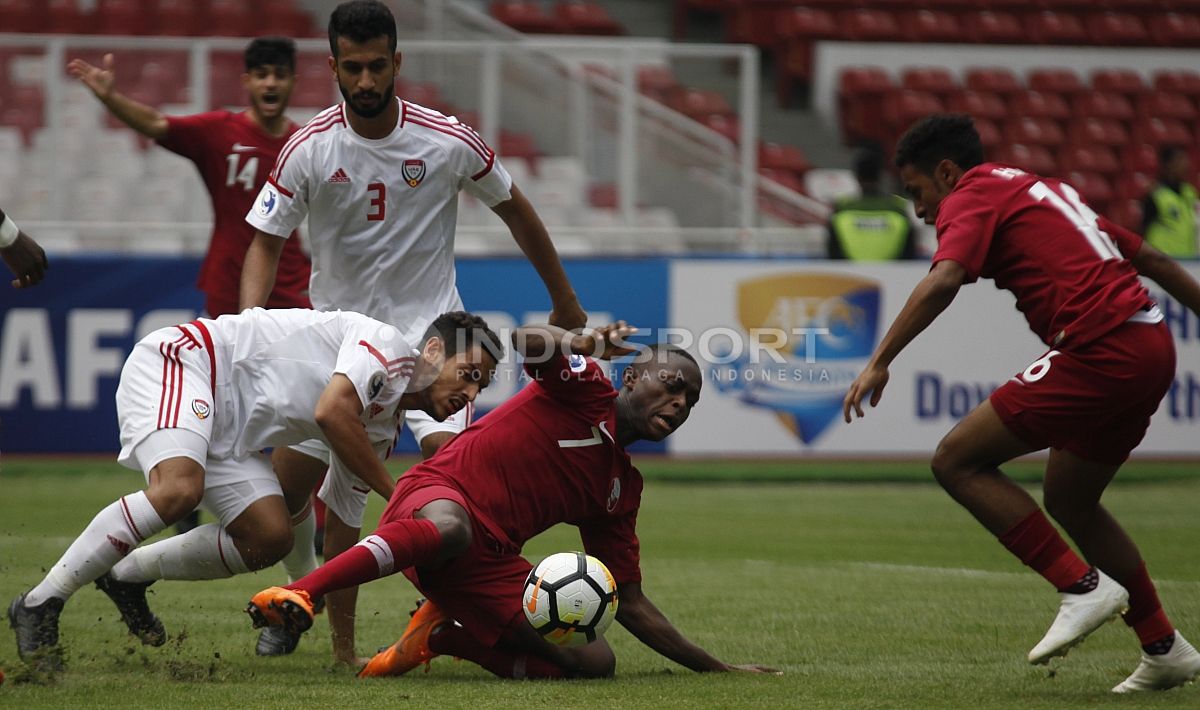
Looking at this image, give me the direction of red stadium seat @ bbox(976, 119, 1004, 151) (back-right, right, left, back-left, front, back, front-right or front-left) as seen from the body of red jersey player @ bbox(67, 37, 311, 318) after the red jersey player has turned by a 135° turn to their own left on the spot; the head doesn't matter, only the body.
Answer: front

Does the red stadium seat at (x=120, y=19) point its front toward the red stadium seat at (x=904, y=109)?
no

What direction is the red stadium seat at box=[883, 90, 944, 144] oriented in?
toward the camera

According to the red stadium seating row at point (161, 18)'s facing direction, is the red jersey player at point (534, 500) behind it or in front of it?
in front

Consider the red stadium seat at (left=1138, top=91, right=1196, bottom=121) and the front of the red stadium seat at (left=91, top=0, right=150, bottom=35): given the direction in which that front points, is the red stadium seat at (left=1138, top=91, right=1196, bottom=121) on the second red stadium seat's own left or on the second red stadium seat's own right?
on the second red stadium seat's own left

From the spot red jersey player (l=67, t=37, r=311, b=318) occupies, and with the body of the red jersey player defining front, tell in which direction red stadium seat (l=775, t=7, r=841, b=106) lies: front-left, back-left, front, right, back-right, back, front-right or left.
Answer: back-left

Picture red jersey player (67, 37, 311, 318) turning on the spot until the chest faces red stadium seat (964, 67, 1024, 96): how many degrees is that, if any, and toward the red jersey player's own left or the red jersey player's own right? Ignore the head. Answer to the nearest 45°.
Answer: approximately 135° to the red jersey player's own left

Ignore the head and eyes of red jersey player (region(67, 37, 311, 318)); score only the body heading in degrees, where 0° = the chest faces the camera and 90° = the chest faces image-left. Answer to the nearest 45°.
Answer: approximately 0°

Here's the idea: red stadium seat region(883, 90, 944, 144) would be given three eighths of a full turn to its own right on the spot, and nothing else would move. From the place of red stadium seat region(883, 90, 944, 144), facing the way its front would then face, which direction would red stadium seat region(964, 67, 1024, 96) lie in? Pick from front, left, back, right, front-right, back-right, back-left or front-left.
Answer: right

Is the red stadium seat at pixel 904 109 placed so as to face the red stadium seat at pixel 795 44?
no

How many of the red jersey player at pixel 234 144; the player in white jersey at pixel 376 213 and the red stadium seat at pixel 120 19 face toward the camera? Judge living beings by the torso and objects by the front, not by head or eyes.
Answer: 3

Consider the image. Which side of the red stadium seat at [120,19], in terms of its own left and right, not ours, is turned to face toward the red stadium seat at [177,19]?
left

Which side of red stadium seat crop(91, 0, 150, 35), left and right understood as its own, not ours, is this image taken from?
front

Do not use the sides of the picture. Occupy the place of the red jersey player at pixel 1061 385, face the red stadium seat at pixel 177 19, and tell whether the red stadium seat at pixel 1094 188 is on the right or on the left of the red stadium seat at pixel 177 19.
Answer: right

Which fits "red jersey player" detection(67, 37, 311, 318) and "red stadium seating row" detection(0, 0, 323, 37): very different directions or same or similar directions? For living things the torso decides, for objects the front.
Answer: same or similar directions

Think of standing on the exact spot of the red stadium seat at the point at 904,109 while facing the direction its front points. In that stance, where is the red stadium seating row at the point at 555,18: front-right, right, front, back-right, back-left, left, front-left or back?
right

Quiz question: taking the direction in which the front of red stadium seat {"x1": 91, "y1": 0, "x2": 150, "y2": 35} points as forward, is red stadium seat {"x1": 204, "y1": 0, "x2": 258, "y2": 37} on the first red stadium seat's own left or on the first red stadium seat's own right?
on the first red stadium seat's own left

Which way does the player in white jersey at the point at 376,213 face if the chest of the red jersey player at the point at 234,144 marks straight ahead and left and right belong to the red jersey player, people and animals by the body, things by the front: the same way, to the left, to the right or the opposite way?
the same way

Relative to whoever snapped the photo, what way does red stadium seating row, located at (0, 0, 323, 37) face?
facing the viewer

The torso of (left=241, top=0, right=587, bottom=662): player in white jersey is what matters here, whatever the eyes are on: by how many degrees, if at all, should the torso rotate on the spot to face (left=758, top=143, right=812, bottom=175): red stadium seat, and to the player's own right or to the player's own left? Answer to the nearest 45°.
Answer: approximately 180°

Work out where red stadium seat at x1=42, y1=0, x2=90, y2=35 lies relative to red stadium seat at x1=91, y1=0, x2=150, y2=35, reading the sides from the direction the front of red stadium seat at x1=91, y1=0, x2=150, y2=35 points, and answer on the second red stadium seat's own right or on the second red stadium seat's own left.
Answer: on the second red stadium seat's own right
